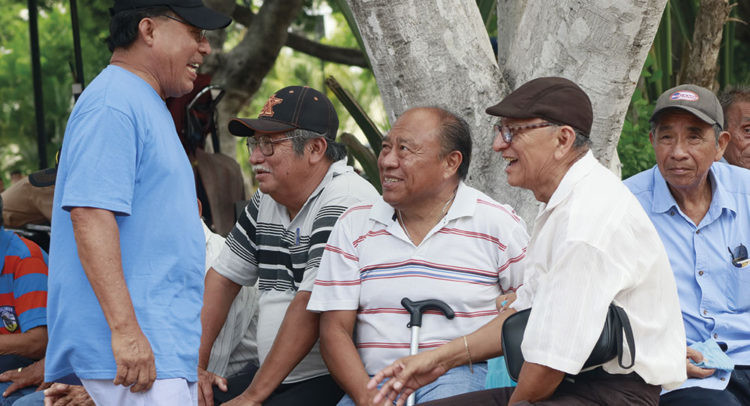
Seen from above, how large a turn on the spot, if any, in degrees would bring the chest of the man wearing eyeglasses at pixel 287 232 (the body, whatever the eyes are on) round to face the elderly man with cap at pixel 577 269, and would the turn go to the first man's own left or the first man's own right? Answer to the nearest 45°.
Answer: approximately 90° to the first man's own left

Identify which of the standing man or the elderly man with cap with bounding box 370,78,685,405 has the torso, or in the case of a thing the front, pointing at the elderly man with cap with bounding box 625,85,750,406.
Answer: the standing man

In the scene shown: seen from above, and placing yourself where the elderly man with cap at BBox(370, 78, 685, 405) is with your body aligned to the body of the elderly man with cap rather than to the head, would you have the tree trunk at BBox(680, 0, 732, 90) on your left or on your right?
on your right

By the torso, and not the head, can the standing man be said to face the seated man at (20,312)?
no

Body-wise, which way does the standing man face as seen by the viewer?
to the viewer's right

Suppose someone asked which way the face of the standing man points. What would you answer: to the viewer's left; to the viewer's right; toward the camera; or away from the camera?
to the viewer's right

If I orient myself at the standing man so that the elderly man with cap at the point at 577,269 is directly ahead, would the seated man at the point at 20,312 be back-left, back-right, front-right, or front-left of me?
back-left

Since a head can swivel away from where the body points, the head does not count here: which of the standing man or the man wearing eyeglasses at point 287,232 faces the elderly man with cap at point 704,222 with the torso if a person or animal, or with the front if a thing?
the standing man

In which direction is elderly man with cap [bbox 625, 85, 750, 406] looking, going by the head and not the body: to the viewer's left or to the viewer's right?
to the viewer's left

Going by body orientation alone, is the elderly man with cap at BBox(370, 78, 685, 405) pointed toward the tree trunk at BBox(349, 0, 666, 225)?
no

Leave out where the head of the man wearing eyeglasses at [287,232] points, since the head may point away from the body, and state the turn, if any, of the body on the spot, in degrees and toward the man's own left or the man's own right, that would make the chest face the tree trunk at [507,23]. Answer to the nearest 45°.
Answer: approximately 180°

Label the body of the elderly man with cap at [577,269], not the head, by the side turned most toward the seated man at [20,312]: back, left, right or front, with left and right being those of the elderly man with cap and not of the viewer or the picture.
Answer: front

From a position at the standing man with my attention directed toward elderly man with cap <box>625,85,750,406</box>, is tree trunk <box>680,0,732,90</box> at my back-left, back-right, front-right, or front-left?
front-left

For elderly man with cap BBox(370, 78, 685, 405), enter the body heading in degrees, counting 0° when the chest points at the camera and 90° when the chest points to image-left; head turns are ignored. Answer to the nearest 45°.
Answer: approximately 90°

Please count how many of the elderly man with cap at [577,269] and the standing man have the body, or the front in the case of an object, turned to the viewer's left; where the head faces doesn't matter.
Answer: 1

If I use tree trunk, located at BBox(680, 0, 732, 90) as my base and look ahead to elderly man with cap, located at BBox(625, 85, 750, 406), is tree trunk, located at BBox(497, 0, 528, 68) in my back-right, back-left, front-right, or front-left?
front-right

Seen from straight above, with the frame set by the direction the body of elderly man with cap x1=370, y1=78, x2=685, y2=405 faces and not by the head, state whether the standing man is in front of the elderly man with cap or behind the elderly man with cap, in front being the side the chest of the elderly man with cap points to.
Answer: in front

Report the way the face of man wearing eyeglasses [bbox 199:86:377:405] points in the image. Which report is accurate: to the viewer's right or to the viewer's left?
to the viewer's left

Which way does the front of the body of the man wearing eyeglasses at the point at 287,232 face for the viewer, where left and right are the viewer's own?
facing the viewer and to the left of the viewer
